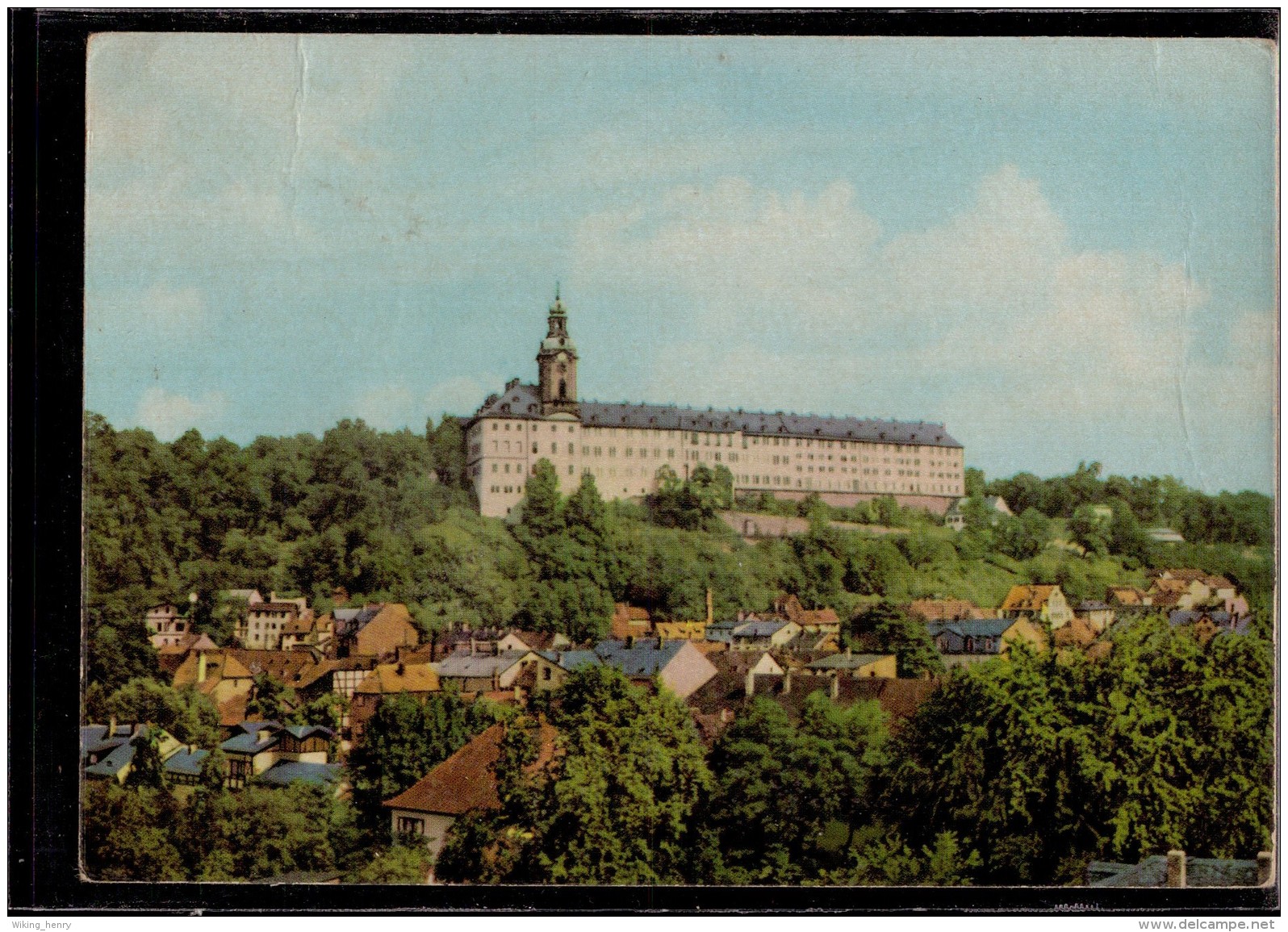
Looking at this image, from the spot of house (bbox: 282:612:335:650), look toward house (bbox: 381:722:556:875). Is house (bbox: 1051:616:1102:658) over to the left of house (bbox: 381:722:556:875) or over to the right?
left

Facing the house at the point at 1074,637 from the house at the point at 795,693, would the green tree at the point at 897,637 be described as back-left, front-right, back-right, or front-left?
front-left
